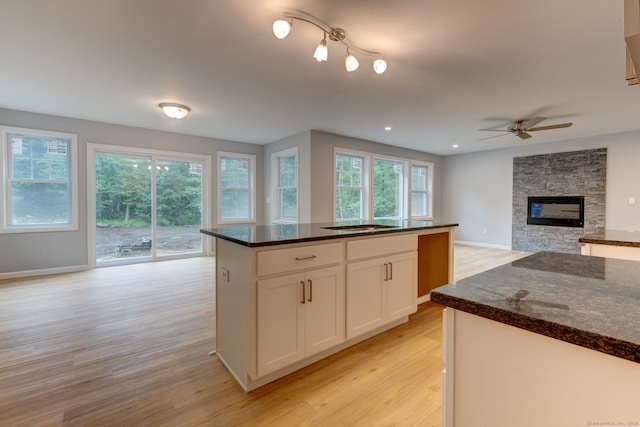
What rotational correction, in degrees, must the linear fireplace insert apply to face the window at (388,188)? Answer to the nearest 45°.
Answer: approximately 45° to its right

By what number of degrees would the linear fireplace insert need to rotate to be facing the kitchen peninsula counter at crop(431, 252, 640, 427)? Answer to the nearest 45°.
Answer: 0° — it already faces it

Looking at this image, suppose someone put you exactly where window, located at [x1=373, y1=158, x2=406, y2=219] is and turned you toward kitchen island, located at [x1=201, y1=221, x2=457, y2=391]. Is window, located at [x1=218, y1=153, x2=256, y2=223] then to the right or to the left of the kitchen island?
right

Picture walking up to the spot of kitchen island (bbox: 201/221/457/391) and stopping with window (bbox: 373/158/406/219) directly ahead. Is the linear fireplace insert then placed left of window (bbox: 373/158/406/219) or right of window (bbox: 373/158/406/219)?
right

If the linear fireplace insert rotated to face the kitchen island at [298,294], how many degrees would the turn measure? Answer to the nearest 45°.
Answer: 0° — it already faces it

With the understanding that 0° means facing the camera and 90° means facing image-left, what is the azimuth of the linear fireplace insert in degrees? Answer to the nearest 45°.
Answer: approximately 0°

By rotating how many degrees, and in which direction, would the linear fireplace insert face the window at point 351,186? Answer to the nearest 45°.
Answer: approximately 45° to its right

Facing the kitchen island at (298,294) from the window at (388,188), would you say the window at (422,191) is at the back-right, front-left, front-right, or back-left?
back-left

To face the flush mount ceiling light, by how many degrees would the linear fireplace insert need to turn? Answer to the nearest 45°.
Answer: approximately 45° to its right
